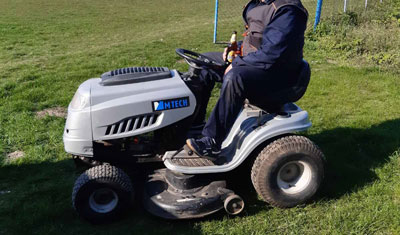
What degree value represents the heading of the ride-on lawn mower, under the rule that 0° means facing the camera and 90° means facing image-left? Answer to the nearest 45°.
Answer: approximately 90°
